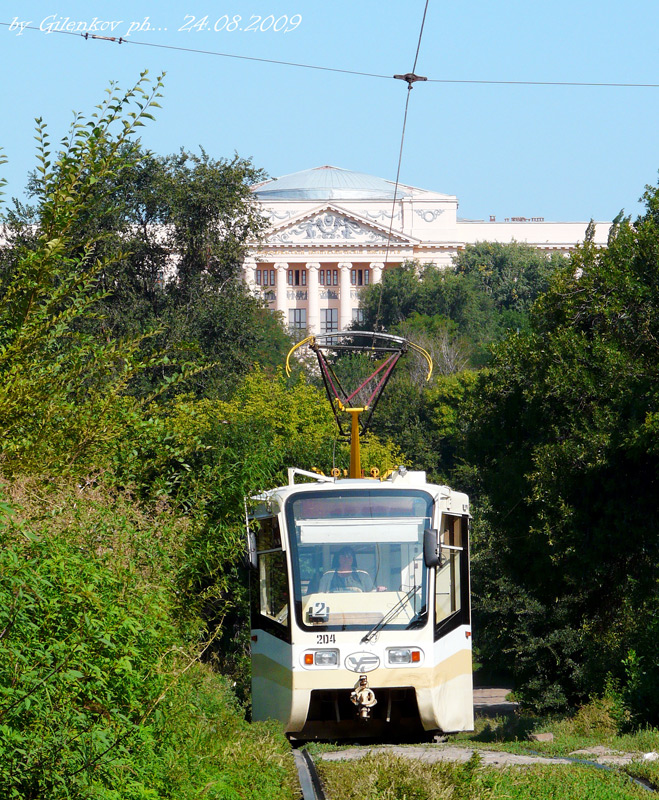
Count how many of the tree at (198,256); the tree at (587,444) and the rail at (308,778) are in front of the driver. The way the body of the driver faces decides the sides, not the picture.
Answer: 1

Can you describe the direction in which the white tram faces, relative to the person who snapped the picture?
facing the viewer

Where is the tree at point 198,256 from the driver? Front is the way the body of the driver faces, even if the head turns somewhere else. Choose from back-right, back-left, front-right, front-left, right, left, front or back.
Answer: back

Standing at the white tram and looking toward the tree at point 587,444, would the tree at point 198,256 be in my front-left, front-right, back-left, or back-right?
front-left

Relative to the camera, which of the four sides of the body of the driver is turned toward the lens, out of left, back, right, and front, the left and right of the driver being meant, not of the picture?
front

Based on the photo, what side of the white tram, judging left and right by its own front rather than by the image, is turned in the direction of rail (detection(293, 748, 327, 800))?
front

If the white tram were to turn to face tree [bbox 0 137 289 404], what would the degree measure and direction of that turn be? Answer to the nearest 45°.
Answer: approximately 180°

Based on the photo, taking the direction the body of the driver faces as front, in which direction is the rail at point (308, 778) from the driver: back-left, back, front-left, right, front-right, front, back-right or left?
front

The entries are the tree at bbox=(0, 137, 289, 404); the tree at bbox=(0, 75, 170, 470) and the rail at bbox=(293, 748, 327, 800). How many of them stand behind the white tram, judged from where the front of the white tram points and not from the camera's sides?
1
